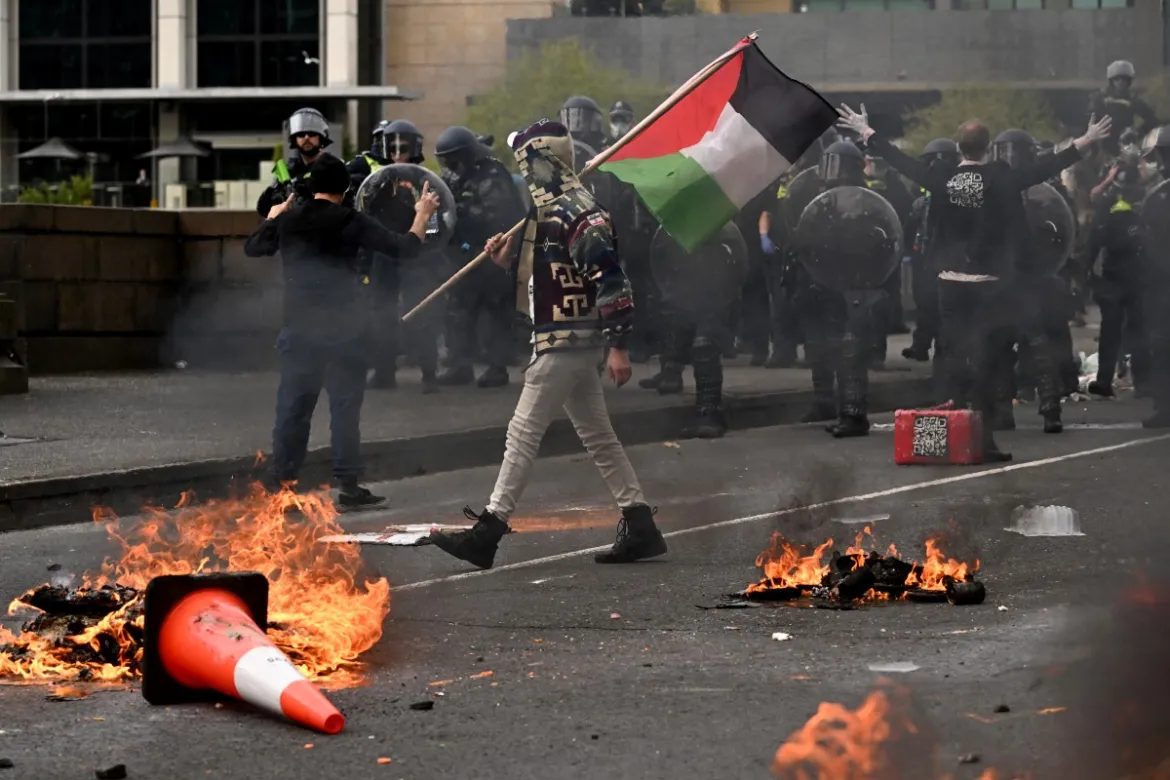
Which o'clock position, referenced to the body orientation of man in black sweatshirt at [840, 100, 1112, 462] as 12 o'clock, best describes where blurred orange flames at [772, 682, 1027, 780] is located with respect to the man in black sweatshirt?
The blurred orange flames is roughly at 6 o'clock from the man in black sweatshirt.

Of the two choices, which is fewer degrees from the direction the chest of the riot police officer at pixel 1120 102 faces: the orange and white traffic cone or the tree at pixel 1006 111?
the orange and white traffic cone

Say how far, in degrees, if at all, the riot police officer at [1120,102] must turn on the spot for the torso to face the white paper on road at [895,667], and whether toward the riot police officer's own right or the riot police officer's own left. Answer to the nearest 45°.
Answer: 0° — they already face it

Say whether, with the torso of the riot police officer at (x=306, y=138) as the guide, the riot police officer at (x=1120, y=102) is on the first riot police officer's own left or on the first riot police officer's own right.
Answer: on the first riot police officer's own left

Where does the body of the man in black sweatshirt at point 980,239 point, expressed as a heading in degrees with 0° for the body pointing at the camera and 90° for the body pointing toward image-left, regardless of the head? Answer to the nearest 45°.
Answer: approximately 180°

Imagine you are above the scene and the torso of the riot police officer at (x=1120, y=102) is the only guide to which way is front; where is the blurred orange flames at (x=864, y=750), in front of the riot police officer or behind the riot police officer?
in front

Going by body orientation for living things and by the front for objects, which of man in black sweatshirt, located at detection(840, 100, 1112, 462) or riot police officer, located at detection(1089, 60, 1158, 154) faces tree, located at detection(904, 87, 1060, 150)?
the man in black sweatshirt

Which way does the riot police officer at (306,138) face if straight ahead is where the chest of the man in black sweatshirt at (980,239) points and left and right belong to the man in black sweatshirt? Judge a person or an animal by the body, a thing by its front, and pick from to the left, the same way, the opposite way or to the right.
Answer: the opposite way

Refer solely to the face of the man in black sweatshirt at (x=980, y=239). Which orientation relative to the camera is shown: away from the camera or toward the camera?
away from the camera

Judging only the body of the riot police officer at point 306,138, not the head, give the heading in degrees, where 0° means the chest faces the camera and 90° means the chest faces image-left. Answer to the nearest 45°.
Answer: approximately 0°

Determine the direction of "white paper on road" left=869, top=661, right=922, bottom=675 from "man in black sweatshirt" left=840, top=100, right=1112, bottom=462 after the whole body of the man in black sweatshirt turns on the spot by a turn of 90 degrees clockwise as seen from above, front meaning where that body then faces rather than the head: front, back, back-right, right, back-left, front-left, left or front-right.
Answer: right
